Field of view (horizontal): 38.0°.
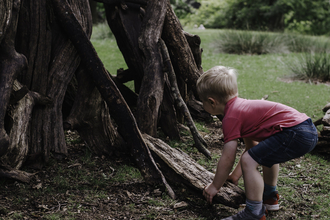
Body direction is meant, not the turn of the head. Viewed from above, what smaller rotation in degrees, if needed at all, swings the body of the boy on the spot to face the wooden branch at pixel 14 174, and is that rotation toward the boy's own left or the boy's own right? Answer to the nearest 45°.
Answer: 0° — they already face it

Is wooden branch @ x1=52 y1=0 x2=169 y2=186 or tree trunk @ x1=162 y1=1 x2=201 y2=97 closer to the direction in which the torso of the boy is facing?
the wooden branch

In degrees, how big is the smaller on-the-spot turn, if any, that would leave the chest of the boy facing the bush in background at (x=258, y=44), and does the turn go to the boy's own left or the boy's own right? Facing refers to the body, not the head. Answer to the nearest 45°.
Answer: approximately 90° to the boy's own right

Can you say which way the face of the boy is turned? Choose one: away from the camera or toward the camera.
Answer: away from the camera

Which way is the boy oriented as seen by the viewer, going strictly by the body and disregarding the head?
to the viewer's left

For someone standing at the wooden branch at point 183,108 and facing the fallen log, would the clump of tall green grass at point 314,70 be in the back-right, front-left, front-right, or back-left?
back-left

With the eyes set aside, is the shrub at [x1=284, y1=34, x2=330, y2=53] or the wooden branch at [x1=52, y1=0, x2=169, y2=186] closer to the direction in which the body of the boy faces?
the wooden branch

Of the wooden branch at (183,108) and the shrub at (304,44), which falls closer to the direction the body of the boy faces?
the wooden branch
